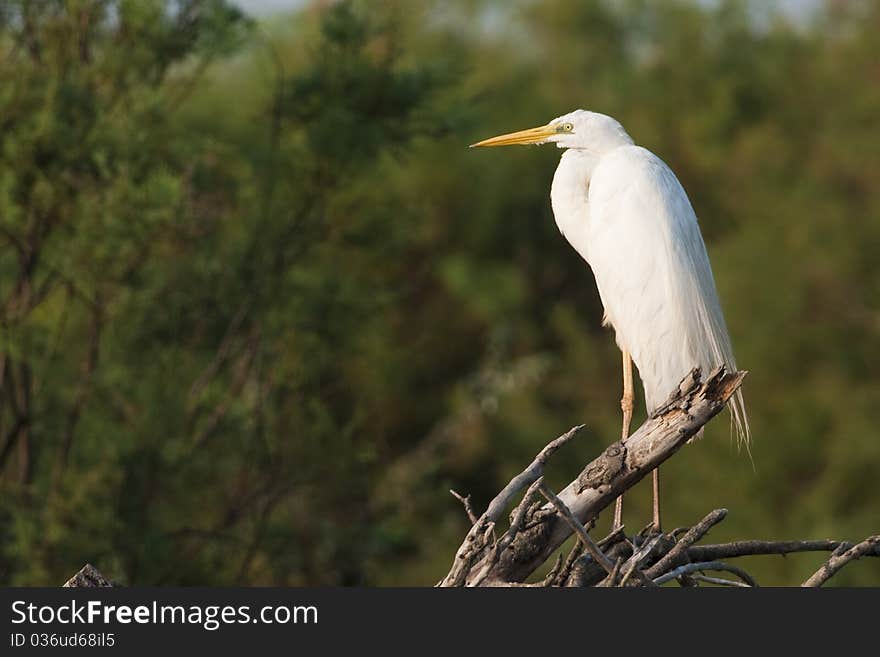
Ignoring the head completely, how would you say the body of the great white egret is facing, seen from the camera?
to the viewer's left

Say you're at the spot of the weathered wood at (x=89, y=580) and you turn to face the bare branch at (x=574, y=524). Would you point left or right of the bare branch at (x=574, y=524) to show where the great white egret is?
left

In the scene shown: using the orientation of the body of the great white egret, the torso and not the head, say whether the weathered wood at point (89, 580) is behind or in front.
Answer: in front
